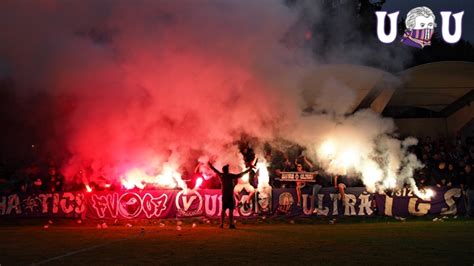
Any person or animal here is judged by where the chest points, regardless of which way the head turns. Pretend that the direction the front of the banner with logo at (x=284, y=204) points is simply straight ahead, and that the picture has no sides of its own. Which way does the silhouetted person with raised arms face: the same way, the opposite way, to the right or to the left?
the opposite way

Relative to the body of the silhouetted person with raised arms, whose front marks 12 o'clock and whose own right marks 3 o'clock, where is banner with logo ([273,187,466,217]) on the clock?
The banner with logo is roughly at 2 o'clock from the silhouetted person with raised arms.

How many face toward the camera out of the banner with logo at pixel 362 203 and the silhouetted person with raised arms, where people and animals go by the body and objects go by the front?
1

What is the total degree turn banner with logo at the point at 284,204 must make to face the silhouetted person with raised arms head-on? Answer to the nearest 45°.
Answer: approximately 45° to its right

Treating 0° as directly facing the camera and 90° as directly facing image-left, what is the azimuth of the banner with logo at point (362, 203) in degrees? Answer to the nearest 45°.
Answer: approximately 0°

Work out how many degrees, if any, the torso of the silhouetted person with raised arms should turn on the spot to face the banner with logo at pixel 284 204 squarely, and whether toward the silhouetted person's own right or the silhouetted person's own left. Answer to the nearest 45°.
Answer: approximately 45° to the silhouetted person's own right

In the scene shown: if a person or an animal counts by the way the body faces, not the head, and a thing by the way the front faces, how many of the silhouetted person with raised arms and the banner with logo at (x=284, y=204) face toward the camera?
1

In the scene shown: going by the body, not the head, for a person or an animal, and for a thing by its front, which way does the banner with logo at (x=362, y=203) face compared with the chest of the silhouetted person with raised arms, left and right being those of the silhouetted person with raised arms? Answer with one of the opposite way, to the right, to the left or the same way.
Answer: the opposite way

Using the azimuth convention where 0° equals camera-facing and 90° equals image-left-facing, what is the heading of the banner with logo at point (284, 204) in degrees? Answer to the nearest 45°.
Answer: approximately 0°

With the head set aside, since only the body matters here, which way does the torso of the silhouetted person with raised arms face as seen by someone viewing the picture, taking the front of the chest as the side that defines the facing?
away from the camera

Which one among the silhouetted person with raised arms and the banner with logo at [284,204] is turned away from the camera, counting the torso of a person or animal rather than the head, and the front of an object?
the silhouetted person with raised arms

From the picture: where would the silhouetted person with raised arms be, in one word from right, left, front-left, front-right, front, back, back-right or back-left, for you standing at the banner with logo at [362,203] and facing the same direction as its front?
front-right
